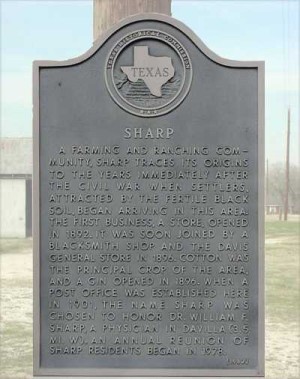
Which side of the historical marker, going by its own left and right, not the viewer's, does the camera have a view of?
front

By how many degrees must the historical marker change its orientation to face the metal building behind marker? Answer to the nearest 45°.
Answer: approximately 180°
